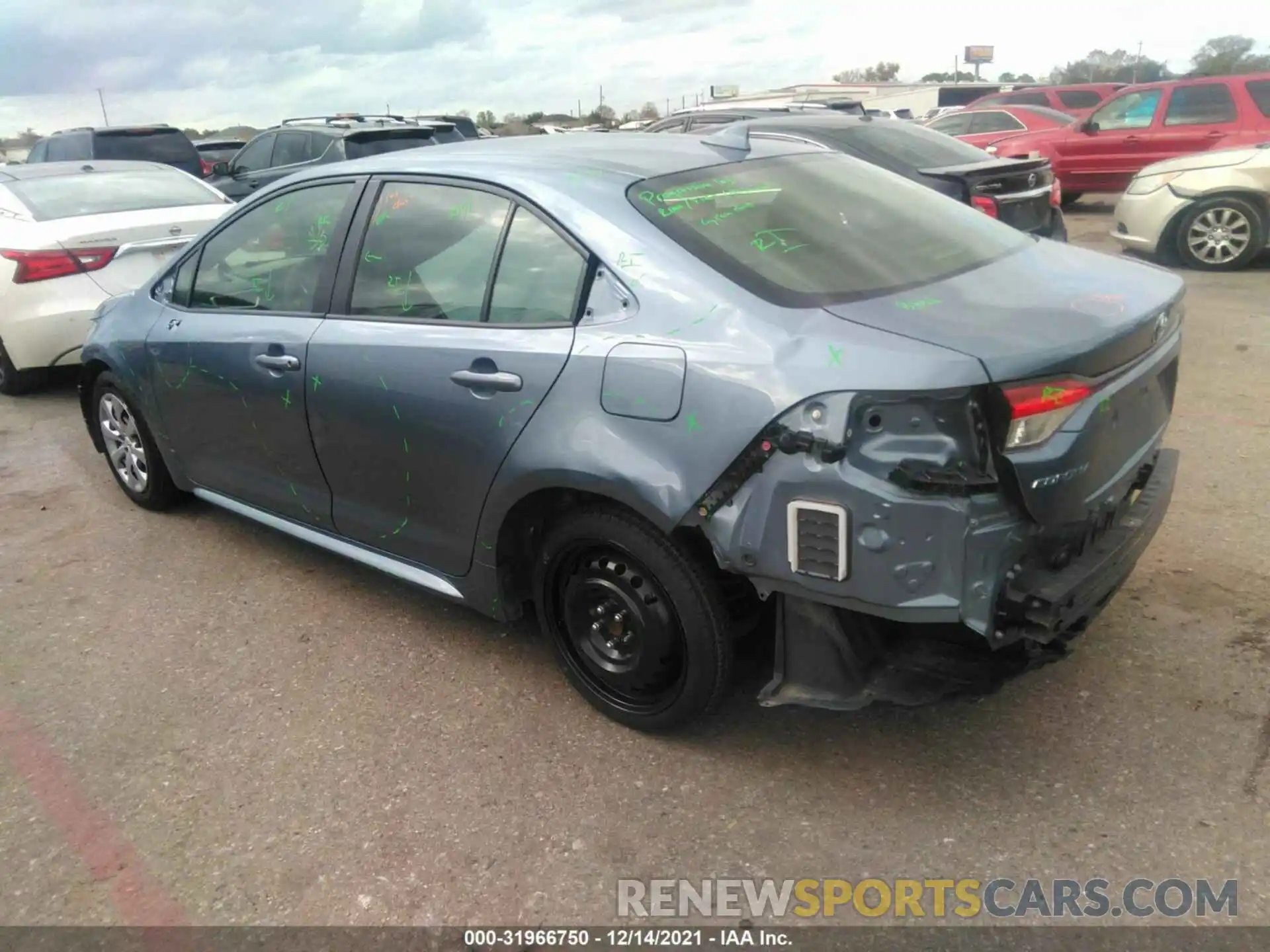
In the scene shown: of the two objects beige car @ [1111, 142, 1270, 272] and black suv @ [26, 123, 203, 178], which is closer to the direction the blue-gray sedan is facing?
the black suv

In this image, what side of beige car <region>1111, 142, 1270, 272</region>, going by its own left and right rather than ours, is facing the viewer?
left

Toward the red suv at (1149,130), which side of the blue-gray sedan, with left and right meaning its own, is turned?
right

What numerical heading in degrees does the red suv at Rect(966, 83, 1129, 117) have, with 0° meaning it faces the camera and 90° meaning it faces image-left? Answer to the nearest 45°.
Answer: approximately 90°

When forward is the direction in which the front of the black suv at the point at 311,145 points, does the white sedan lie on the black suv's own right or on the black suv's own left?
on the black suv's own left

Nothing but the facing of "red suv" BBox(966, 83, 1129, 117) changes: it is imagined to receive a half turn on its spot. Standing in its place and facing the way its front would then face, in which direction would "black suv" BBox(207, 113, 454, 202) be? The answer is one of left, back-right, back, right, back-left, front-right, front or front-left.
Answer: back-right

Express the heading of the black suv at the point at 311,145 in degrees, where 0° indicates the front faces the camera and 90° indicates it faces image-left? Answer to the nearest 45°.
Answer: approximately 135°

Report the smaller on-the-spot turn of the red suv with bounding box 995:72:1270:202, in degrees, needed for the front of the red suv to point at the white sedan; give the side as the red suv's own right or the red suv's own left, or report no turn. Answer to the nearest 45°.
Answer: approximately 45° to the red suv's own left

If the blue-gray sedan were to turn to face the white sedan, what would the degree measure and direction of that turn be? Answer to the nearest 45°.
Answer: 0° — it already faces it

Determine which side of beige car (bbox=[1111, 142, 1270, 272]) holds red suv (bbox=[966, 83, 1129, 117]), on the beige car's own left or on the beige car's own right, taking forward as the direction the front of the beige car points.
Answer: on the beige car's own right

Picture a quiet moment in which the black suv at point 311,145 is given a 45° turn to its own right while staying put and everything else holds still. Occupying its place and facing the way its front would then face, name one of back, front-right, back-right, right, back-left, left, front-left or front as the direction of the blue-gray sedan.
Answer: back

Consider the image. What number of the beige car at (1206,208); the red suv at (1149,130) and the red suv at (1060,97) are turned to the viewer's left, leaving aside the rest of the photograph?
3

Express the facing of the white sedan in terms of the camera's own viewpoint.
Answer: facing away from the viewer and to the left of the viewer

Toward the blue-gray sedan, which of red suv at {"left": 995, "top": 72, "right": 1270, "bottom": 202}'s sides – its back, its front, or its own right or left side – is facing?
left
